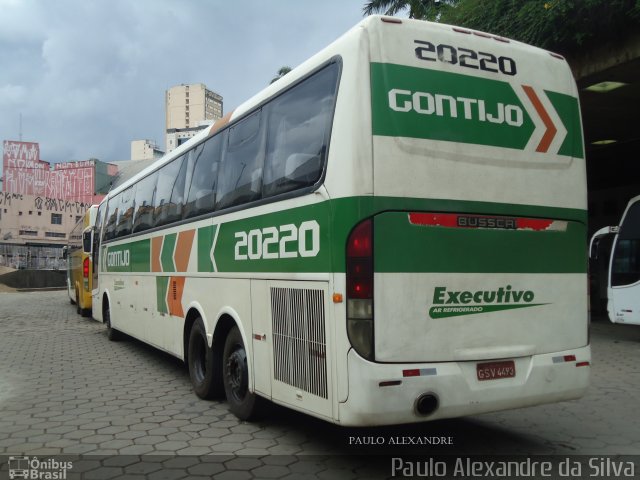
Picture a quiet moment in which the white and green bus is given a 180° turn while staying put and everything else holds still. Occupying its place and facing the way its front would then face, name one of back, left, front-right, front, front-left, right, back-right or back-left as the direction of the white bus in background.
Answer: left

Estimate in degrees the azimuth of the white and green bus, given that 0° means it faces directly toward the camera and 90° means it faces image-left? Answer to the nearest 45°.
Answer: approximately 135°

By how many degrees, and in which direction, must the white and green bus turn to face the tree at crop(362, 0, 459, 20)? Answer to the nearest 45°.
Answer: approximately 45° to its right

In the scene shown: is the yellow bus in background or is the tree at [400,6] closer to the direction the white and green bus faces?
the yellow bus in background

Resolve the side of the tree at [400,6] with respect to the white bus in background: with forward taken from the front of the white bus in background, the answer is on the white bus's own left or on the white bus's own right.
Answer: on the white bus's own right

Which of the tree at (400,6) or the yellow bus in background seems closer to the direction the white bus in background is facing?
the yellow bus in background

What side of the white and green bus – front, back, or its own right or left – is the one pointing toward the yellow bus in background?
front
